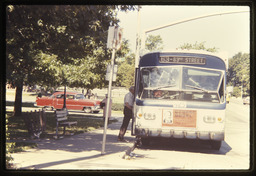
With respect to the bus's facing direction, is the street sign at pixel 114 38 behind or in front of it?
in front

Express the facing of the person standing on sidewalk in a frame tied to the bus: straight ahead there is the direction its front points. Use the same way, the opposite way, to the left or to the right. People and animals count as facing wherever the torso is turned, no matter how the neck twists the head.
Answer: to the left

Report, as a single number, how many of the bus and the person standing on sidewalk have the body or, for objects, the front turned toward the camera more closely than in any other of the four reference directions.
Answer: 1

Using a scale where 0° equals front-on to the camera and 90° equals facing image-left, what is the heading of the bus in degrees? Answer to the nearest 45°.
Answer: approximately 0°

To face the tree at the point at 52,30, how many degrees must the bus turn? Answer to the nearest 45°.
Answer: approximately 90° to its right

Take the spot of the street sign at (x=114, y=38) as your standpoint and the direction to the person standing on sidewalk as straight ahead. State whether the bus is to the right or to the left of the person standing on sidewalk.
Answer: right

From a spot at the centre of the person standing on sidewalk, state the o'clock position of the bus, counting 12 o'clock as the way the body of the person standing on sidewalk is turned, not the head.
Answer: The bus is roughly at 1 o'clock from the person standing on sidewalk.

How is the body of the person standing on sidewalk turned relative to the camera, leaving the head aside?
to the viewer's right
